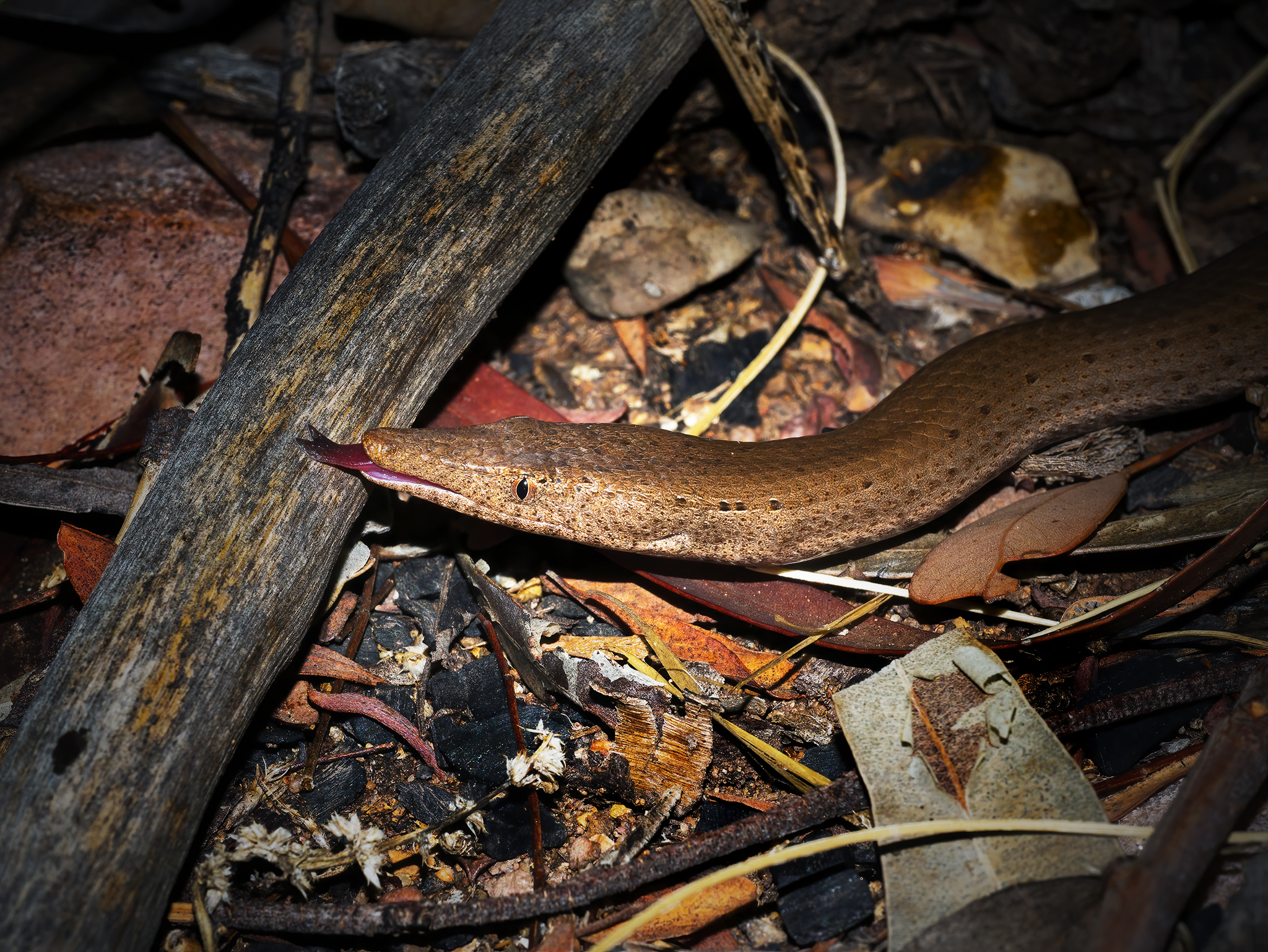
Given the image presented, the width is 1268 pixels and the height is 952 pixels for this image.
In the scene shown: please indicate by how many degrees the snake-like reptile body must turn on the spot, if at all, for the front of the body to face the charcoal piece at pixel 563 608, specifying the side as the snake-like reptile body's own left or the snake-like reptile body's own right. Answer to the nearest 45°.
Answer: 0° — it already faces it

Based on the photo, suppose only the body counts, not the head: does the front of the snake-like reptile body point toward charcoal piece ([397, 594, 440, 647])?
yes

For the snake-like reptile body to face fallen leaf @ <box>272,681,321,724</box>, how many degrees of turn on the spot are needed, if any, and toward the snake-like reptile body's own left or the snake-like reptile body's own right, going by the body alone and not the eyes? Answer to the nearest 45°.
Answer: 0° — it already faces it

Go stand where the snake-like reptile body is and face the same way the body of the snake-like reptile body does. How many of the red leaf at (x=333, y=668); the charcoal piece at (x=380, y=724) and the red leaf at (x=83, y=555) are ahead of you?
3

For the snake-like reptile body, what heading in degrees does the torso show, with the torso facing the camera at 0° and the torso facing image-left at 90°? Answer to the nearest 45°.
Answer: approximately 90°

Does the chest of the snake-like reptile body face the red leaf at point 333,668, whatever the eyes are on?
yes
